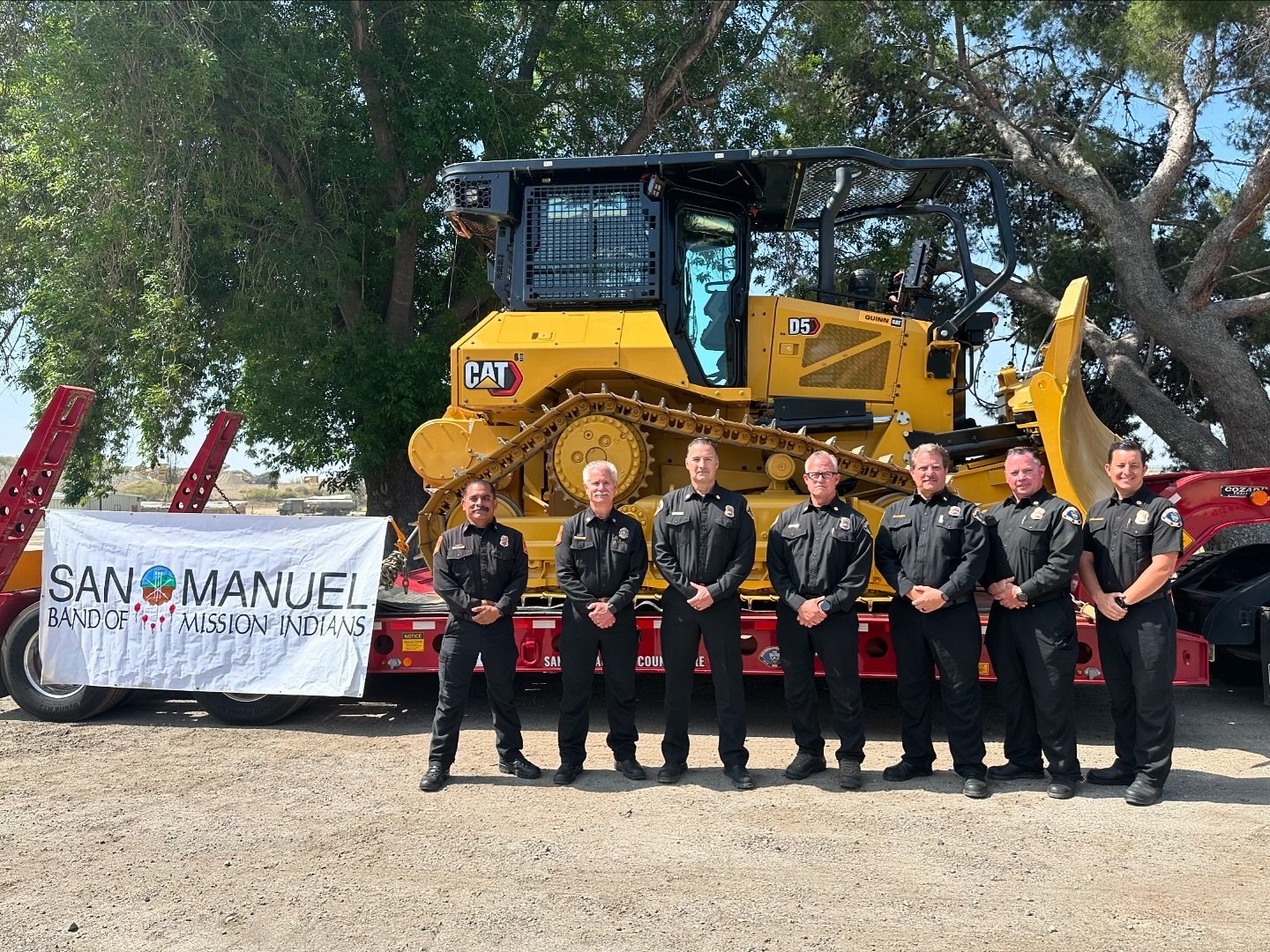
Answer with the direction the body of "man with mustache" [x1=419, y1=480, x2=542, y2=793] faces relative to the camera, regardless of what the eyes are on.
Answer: toward the camera

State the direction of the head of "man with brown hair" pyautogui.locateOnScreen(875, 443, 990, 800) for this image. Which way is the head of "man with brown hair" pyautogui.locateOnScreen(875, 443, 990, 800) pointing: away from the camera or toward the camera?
toward the camera

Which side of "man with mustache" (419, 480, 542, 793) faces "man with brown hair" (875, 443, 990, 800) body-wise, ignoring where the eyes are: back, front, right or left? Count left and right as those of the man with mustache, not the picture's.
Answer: left

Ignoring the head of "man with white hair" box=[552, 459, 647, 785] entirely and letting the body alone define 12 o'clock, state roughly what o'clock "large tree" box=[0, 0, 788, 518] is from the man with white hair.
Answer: The large tree is roughly at 5 o'clock from the man with white hair.

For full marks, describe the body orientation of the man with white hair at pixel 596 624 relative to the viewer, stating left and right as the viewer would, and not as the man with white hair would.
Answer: facing the viewer

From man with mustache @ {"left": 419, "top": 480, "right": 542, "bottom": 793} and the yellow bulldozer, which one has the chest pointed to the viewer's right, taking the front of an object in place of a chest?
the yellow bulldozer

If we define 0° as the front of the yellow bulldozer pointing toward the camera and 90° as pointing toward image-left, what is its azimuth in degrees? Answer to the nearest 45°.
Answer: approximately 270°

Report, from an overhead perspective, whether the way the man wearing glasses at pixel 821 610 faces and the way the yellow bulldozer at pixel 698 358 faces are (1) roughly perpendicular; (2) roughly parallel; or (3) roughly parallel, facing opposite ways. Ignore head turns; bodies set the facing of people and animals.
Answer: roughly perpendicular

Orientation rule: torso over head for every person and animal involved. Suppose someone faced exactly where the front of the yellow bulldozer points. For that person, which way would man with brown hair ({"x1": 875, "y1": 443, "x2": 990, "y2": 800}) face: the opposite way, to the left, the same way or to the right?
to the right

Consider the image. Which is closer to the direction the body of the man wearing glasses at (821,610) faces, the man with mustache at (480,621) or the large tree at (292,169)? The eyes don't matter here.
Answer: the man with mustache

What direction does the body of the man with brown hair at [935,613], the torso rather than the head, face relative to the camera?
toward the camera

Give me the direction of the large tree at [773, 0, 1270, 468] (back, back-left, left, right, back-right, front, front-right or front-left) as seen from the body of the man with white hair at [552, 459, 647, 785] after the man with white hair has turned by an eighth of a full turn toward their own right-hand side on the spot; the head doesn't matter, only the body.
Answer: back

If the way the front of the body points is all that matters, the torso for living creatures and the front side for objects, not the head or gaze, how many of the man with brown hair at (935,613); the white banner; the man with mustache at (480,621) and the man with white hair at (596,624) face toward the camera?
4
